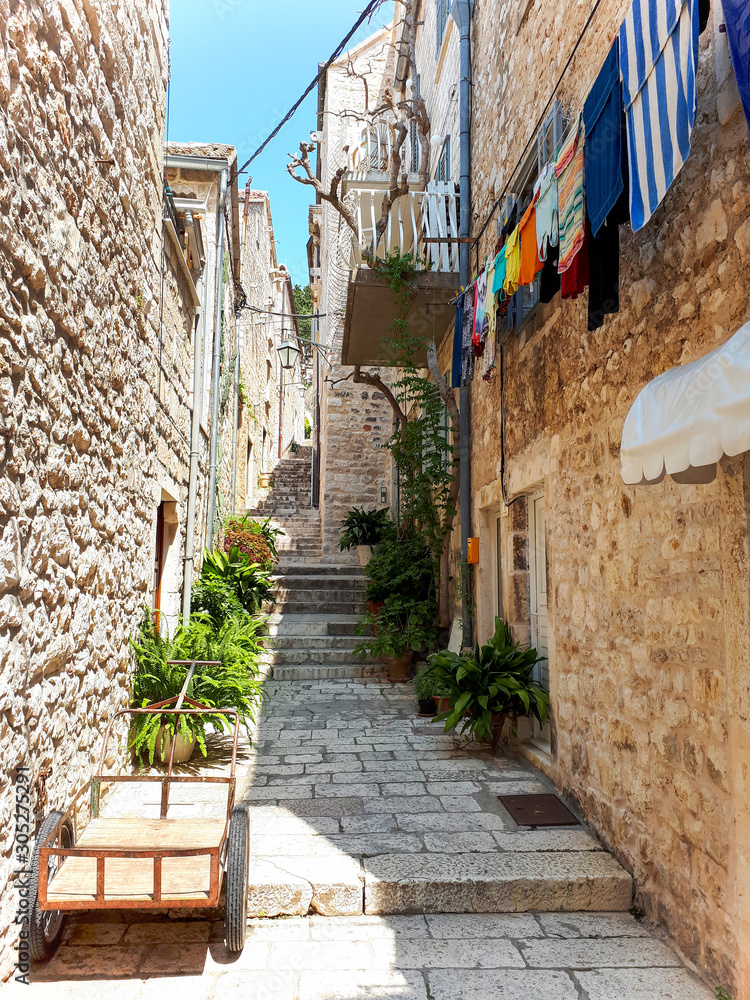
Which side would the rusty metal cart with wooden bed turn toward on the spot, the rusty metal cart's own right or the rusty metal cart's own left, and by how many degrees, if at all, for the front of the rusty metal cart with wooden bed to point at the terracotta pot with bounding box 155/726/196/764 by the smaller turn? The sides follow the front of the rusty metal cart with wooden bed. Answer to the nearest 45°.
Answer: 0° — it already faces it

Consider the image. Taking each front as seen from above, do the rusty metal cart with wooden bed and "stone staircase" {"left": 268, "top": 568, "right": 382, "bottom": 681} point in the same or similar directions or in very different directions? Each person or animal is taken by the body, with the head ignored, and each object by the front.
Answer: very different directions

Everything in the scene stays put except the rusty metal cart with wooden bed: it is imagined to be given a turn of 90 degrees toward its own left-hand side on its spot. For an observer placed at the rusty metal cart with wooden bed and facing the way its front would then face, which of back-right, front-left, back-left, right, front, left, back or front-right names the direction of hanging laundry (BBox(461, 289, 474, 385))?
back-right

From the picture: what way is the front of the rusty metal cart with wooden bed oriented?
away from the camera

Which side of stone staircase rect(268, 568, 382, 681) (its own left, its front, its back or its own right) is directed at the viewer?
front

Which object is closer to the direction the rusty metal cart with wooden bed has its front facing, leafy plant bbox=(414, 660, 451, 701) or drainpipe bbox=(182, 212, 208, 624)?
the drainpipe

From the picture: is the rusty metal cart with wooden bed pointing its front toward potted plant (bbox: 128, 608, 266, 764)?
yes

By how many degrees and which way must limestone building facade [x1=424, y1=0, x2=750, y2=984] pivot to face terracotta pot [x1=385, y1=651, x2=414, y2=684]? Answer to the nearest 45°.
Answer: approximately 45° to its right

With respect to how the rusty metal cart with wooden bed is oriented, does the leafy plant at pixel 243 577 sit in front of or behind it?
in front

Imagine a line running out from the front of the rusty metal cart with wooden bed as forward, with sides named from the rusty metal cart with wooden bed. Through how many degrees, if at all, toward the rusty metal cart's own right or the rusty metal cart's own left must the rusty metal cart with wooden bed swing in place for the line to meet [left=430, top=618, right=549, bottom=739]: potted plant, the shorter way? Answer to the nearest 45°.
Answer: approximately 45° to the rusty metal cart's own right

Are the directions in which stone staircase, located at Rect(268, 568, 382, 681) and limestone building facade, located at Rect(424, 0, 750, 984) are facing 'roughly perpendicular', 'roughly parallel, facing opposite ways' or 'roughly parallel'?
roughly perpendicular

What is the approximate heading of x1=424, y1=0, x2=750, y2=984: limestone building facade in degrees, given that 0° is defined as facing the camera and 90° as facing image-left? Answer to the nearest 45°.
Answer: approximately 90°

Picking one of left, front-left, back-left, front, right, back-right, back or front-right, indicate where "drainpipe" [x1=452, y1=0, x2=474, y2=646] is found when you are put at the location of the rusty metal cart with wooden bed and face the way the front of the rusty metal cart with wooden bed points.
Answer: front-right
